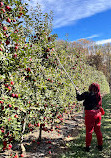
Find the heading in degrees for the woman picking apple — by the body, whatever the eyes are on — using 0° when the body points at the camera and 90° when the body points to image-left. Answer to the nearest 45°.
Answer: approximately 135°
